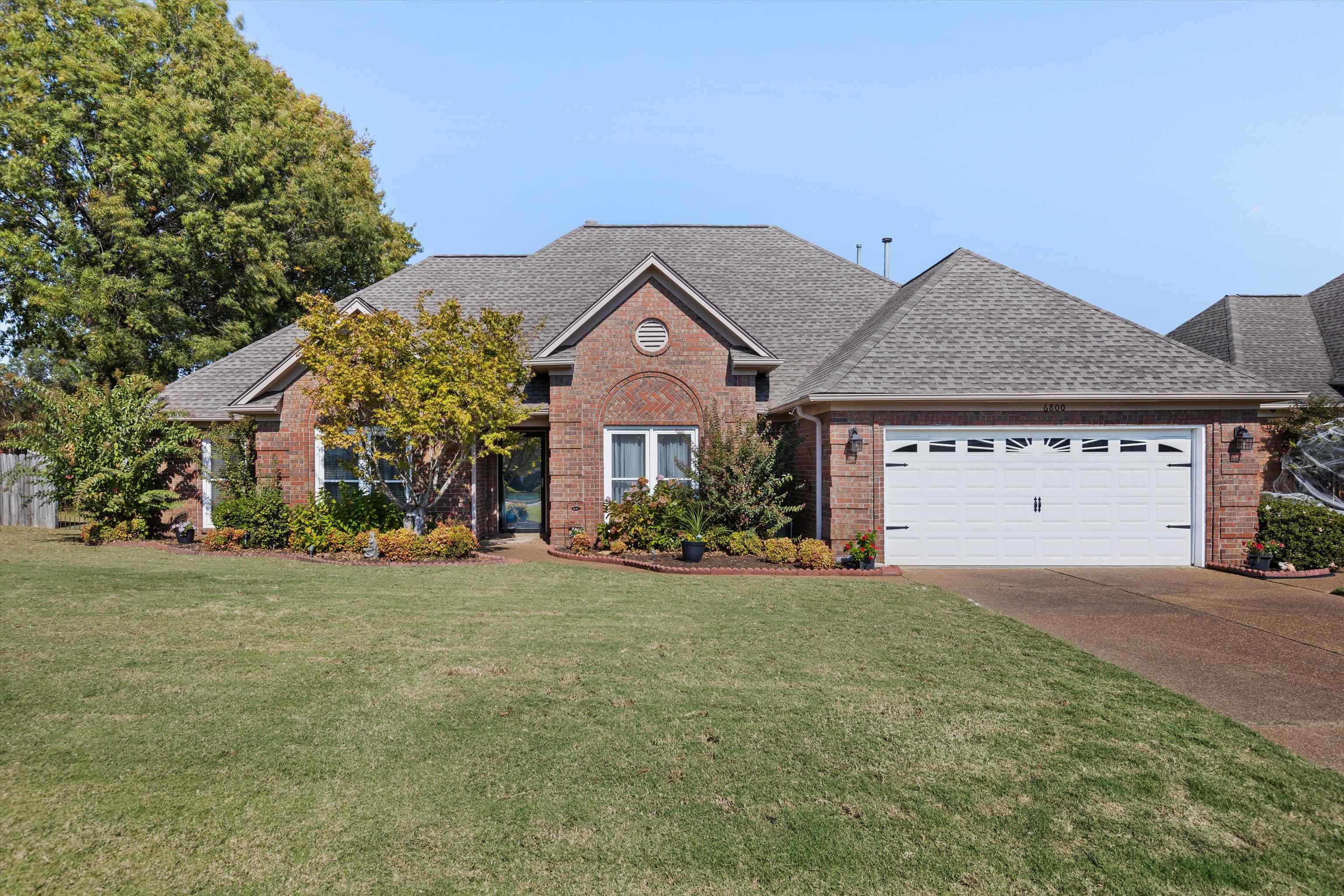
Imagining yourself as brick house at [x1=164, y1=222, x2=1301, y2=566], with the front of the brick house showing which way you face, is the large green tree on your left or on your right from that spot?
on your right

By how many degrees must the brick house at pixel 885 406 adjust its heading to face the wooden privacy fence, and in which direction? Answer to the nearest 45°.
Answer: approximately 90° to its right

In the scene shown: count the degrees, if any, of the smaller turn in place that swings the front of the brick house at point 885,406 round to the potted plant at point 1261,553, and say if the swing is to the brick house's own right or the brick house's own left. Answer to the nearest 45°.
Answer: approximately 90° to the brick house's own left

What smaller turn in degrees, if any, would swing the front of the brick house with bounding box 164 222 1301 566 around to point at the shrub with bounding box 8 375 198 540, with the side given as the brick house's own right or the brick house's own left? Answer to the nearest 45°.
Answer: approximately 90° to the brick house's own right

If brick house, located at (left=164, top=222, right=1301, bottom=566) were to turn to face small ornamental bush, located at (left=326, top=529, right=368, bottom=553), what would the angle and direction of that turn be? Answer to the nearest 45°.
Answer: approximately 90° to its right

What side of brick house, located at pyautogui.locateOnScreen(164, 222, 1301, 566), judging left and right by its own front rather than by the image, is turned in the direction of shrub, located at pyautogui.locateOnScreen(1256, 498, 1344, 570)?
left

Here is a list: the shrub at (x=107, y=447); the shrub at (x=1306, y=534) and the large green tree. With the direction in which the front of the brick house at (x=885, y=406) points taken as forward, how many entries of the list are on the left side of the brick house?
1

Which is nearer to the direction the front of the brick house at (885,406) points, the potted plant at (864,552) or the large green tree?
the potted plant

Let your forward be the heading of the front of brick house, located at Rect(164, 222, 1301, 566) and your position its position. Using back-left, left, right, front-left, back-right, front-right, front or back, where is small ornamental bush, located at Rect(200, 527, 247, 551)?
right

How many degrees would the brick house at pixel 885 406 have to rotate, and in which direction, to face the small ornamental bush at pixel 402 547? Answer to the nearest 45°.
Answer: approximately 90° to its right

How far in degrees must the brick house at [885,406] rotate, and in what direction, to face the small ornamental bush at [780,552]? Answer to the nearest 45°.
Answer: approximately 45° to its right

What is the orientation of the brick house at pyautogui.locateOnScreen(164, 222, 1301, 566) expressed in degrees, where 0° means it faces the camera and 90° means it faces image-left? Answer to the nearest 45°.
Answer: approximately 0°
